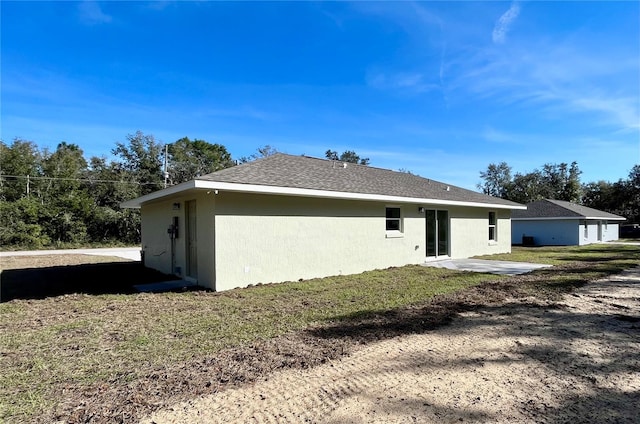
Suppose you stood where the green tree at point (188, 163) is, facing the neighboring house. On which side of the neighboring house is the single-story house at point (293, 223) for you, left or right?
right

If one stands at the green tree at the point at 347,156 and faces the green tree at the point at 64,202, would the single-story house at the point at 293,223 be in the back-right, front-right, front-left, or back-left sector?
front-left

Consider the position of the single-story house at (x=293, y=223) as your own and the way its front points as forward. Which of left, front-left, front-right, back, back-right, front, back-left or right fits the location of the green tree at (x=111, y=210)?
front

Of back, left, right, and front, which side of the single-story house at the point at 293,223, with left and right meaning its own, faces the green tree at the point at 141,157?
front

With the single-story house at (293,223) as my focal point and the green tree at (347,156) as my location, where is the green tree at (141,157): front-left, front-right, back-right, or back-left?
front-right

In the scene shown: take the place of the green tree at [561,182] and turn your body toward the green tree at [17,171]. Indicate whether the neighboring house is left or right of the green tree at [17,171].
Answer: left

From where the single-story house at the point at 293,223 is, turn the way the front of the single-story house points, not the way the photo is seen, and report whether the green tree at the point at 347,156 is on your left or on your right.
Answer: on your right

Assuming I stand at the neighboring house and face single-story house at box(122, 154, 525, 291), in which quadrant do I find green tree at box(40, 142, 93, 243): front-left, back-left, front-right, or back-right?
front-right
